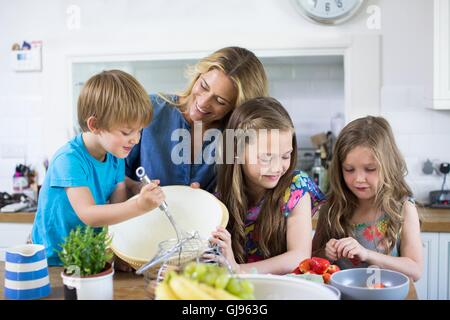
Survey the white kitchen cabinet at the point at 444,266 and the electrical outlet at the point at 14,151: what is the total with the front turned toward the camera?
2

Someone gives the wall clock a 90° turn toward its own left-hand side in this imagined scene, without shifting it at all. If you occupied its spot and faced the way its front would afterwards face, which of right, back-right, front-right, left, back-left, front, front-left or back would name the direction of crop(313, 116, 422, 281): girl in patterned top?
right

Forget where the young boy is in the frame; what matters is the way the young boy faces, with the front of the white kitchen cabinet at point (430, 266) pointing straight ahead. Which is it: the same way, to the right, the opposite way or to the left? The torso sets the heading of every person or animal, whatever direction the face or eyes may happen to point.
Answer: to the left

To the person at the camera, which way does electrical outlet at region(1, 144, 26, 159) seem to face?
facing the viewer

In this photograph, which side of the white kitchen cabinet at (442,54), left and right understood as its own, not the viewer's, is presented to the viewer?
front

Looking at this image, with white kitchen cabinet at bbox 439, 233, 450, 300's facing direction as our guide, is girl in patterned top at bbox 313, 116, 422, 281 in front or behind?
in front

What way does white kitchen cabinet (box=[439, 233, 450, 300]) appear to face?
toward the camera

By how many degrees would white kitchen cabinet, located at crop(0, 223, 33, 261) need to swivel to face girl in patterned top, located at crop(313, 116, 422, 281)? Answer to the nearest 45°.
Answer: approximately 45° to its left

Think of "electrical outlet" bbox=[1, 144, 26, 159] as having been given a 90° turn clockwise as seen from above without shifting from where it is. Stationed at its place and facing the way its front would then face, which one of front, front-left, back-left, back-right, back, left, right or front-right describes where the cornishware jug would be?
left

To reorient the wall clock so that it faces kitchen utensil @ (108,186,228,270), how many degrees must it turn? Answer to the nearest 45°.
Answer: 0° — it already faces it

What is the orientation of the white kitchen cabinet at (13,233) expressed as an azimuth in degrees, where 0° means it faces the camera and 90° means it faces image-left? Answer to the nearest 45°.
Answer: approximately 0°

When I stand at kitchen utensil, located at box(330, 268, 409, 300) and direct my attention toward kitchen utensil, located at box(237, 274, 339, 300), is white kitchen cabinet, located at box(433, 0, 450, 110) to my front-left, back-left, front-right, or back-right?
back-right
